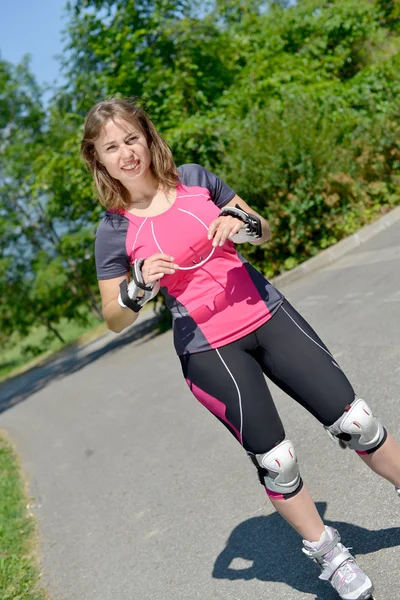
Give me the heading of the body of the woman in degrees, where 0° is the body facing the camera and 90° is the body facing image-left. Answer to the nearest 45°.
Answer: approximately 0°
